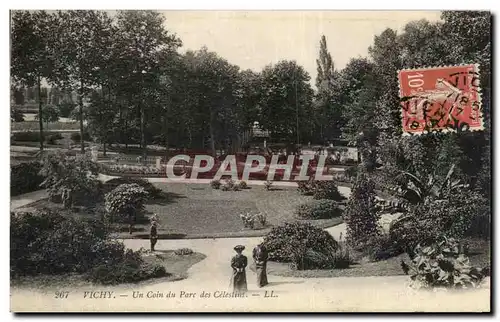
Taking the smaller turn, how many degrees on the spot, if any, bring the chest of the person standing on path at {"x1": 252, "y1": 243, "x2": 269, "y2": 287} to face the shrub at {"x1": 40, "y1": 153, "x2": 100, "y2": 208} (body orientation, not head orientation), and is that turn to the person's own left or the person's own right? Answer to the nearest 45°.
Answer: approximately 135° to the person's own right

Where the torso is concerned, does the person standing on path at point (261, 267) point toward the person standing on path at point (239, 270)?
no

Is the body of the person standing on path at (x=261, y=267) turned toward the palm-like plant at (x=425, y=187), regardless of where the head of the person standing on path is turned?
no
